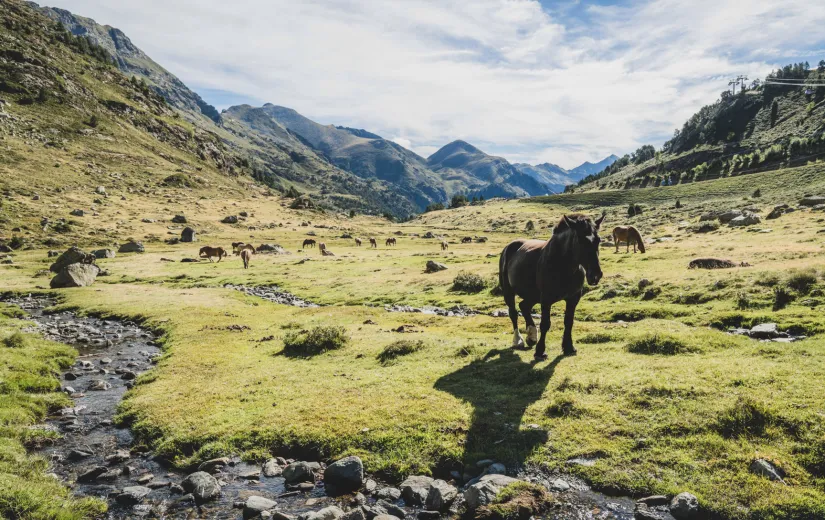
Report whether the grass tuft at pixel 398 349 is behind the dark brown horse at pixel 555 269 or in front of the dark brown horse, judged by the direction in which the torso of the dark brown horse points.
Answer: behind

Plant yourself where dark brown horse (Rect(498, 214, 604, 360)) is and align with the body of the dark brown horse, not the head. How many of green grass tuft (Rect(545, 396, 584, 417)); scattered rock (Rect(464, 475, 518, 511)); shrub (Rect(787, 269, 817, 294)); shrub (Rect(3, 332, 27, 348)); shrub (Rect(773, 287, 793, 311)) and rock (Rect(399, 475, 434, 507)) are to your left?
2

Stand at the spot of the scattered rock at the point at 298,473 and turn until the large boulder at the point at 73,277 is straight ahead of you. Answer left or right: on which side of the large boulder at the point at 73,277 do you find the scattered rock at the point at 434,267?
right

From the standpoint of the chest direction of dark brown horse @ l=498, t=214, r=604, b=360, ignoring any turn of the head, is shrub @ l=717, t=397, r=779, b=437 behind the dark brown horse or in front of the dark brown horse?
in front

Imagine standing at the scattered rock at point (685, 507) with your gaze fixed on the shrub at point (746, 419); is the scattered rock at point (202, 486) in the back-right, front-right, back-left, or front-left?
back-left

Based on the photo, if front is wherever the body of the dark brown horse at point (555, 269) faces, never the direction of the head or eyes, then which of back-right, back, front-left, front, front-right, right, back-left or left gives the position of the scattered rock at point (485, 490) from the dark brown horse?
front-right

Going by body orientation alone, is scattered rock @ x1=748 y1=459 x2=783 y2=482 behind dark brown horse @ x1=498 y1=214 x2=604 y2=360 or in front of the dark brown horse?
in front

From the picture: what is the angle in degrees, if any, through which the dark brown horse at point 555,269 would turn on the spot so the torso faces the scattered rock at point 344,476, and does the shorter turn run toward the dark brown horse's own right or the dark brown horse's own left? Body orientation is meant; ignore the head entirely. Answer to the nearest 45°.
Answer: approximately 90° to the dark brown horse's own right

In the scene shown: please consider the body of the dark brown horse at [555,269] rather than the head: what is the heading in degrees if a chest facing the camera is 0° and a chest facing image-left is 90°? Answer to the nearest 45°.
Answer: approximately 315°

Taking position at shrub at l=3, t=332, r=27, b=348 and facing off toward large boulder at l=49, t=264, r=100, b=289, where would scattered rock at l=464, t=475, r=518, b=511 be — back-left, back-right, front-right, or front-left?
back-right

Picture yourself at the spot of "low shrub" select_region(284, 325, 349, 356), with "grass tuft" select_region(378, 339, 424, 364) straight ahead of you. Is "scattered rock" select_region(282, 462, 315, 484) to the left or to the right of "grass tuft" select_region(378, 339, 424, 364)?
right

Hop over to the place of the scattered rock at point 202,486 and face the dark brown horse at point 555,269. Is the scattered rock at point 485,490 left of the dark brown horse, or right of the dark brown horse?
right

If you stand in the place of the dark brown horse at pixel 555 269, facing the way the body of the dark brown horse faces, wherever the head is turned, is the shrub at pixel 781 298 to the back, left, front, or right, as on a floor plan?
left

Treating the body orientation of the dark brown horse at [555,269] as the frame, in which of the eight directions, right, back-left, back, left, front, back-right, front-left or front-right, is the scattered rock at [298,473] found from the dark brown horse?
right

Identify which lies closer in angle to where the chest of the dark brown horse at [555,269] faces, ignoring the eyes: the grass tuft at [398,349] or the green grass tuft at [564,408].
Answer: the green grass tuft

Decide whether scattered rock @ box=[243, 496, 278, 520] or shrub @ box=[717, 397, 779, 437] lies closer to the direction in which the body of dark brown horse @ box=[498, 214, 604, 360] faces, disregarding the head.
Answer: the shrub

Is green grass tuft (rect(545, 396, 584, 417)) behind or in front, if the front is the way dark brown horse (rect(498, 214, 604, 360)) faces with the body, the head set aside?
in front
